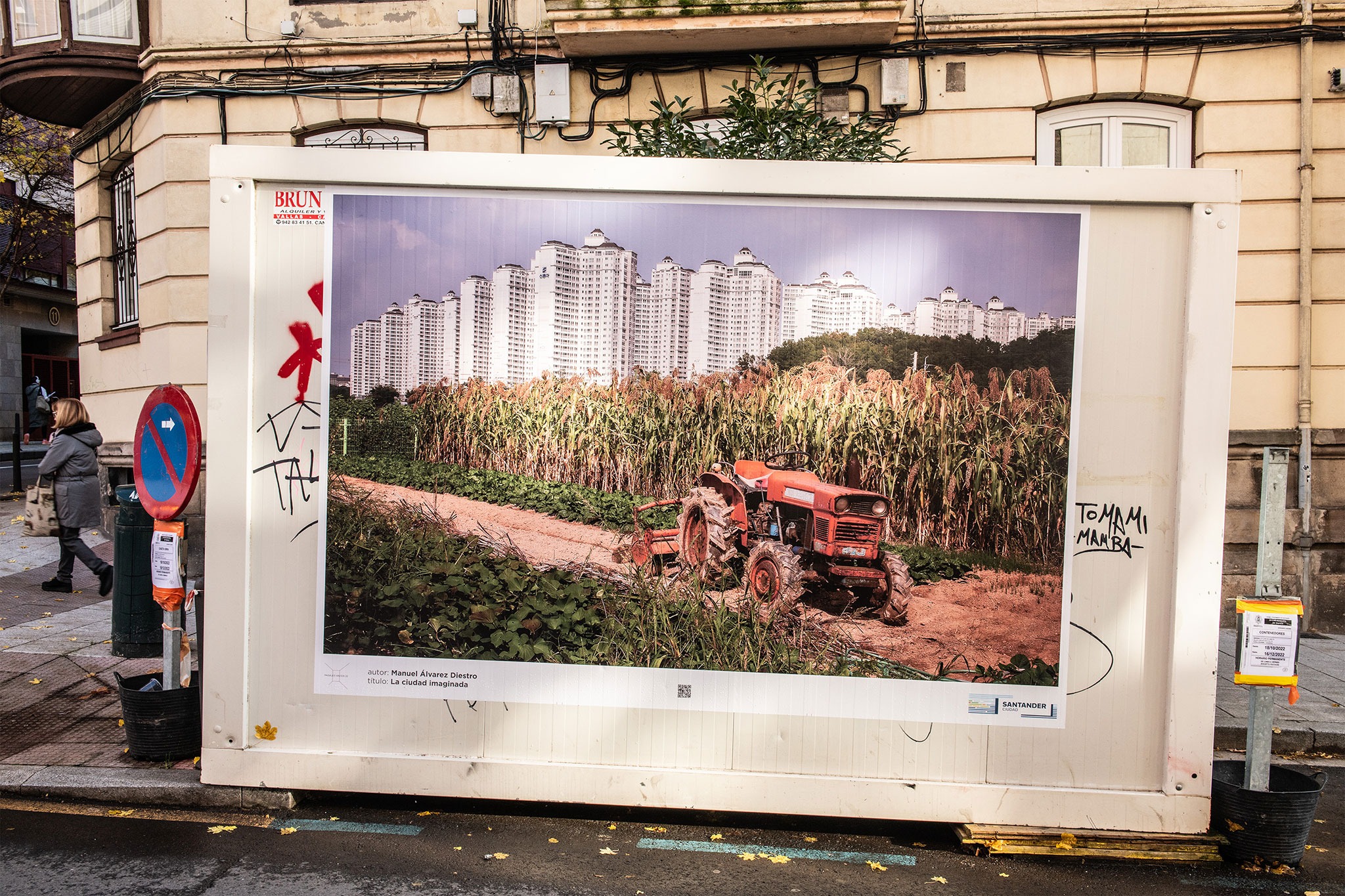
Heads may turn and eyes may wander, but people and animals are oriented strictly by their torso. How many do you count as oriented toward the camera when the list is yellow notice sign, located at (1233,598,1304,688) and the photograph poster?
2

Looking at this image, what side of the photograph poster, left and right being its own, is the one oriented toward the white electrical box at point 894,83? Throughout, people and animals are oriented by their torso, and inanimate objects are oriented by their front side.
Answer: back

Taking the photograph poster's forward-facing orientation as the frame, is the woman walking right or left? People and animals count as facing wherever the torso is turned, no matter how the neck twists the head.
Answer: on its right

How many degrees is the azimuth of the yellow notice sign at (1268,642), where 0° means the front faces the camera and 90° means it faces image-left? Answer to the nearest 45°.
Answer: approximately 0°

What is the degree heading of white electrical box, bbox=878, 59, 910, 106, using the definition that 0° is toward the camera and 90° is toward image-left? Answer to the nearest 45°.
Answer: approximately 0°

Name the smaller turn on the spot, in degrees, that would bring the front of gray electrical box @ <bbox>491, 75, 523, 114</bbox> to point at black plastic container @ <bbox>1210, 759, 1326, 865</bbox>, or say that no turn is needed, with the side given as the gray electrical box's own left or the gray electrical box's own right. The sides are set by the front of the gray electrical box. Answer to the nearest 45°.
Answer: approximately 45° to the gray electrical box's own left
